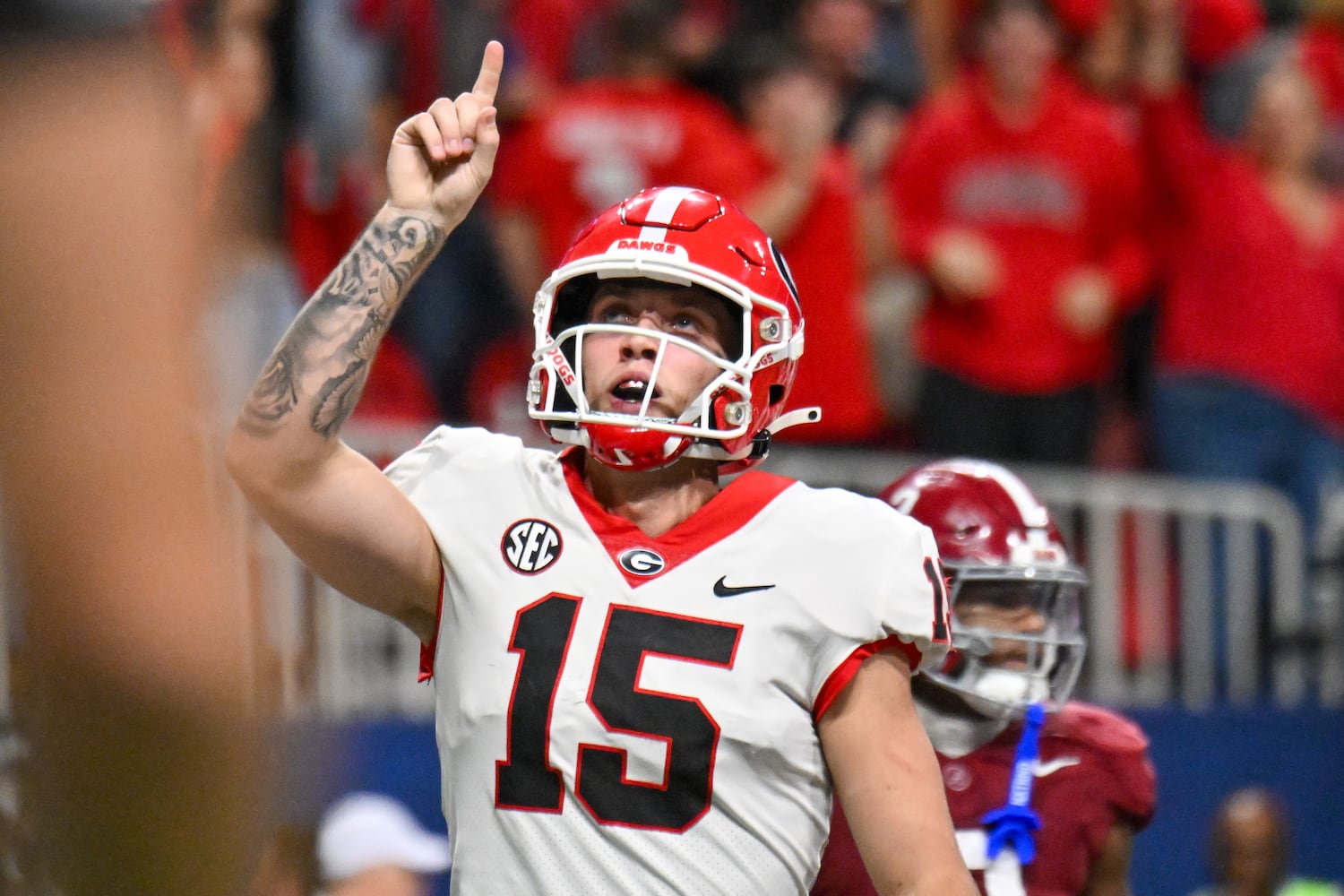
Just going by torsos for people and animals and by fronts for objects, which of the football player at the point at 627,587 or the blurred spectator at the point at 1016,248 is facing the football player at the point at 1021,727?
the blurred spectator

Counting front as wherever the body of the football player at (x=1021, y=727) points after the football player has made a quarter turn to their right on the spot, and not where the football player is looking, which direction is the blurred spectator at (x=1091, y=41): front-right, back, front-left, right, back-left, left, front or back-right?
right

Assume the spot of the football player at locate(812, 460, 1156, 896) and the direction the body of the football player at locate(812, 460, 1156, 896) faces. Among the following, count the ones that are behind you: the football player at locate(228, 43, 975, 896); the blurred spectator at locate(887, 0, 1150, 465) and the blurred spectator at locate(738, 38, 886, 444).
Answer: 2

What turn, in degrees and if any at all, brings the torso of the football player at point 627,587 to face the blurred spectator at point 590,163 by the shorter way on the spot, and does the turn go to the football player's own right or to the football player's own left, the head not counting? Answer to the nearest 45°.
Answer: approximately 180°

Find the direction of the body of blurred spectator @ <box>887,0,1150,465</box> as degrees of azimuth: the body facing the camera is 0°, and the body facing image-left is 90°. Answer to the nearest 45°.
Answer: approximately 0°

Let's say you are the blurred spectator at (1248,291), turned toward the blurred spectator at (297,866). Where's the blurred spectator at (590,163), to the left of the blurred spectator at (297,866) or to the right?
right

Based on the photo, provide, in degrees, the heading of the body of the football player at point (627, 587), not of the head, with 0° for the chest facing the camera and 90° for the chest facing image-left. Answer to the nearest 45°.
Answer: approximately 0°

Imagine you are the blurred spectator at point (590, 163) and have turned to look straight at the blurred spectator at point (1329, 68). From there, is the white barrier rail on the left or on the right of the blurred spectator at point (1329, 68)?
right

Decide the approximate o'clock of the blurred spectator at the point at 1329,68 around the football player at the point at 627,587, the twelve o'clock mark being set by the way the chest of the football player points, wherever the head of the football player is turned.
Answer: The blurred spectator is roughly at 7 o'clock from the football player.

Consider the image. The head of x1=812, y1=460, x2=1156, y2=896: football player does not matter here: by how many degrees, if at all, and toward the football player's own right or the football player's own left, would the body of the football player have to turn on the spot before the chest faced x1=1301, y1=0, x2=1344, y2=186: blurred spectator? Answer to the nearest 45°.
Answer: approximately 180°
